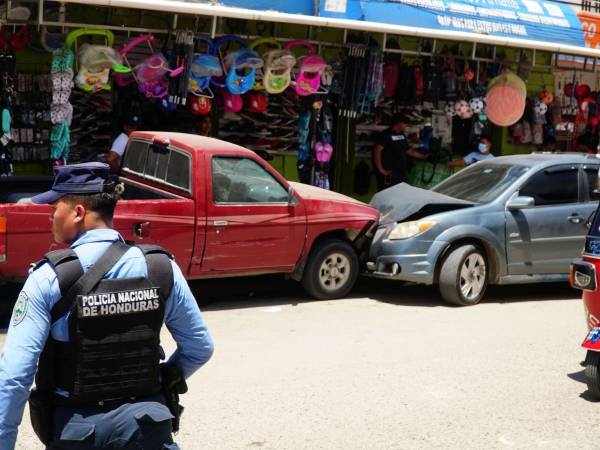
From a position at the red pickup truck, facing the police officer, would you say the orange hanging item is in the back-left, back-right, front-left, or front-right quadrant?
back-left

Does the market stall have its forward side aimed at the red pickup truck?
yes

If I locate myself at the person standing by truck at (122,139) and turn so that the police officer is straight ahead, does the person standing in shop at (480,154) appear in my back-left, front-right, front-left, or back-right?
back-left

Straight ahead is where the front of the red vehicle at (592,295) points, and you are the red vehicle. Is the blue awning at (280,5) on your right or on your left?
on your right

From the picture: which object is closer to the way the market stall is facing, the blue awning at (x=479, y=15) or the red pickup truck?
the red pickup truck

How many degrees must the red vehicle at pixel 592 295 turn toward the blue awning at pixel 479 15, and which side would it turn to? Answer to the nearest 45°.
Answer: approximately 135° to its right

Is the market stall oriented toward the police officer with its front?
yes
